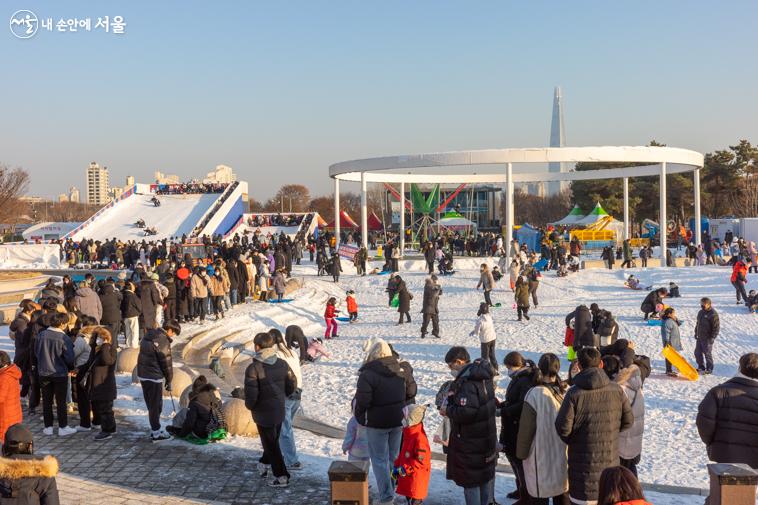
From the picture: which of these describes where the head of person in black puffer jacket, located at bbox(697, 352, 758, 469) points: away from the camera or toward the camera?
away from the camera

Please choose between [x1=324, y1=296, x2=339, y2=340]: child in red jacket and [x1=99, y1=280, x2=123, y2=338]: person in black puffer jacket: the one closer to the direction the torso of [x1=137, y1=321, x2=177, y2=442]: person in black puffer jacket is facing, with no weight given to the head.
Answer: the child in red jacket

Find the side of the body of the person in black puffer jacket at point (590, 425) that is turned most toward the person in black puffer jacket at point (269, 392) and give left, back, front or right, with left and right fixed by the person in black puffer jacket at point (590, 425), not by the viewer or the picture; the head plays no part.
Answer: left

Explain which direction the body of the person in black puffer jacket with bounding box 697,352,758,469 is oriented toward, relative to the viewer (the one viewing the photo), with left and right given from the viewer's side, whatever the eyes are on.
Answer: facing away from the viewer

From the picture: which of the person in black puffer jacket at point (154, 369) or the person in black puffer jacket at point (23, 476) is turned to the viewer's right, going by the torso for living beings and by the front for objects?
the person in black puffer jacket at point (154, 369)

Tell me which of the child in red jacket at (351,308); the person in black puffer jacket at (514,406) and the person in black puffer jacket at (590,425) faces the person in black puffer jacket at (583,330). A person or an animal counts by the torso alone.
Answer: the person in black puffer jacket at (590,425)

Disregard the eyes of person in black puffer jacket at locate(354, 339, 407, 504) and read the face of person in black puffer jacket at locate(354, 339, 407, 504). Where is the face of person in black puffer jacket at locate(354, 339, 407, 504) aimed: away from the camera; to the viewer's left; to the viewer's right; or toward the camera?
away from the camera

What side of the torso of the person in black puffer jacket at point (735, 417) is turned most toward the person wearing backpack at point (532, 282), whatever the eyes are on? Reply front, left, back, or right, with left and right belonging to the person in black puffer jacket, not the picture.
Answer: front

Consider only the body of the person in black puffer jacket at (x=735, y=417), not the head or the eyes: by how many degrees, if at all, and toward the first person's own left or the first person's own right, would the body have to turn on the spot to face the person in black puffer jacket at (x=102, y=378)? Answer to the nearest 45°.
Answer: approximately 90° to the first person's own left

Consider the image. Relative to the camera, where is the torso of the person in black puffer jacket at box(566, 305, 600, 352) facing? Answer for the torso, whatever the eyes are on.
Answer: away from the camera

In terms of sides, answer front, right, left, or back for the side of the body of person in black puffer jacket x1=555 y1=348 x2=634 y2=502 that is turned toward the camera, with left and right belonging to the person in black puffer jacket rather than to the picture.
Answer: back

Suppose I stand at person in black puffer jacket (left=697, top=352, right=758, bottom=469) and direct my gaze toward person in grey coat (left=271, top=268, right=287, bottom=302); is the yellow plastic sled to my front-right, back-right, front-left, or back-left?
front-right
